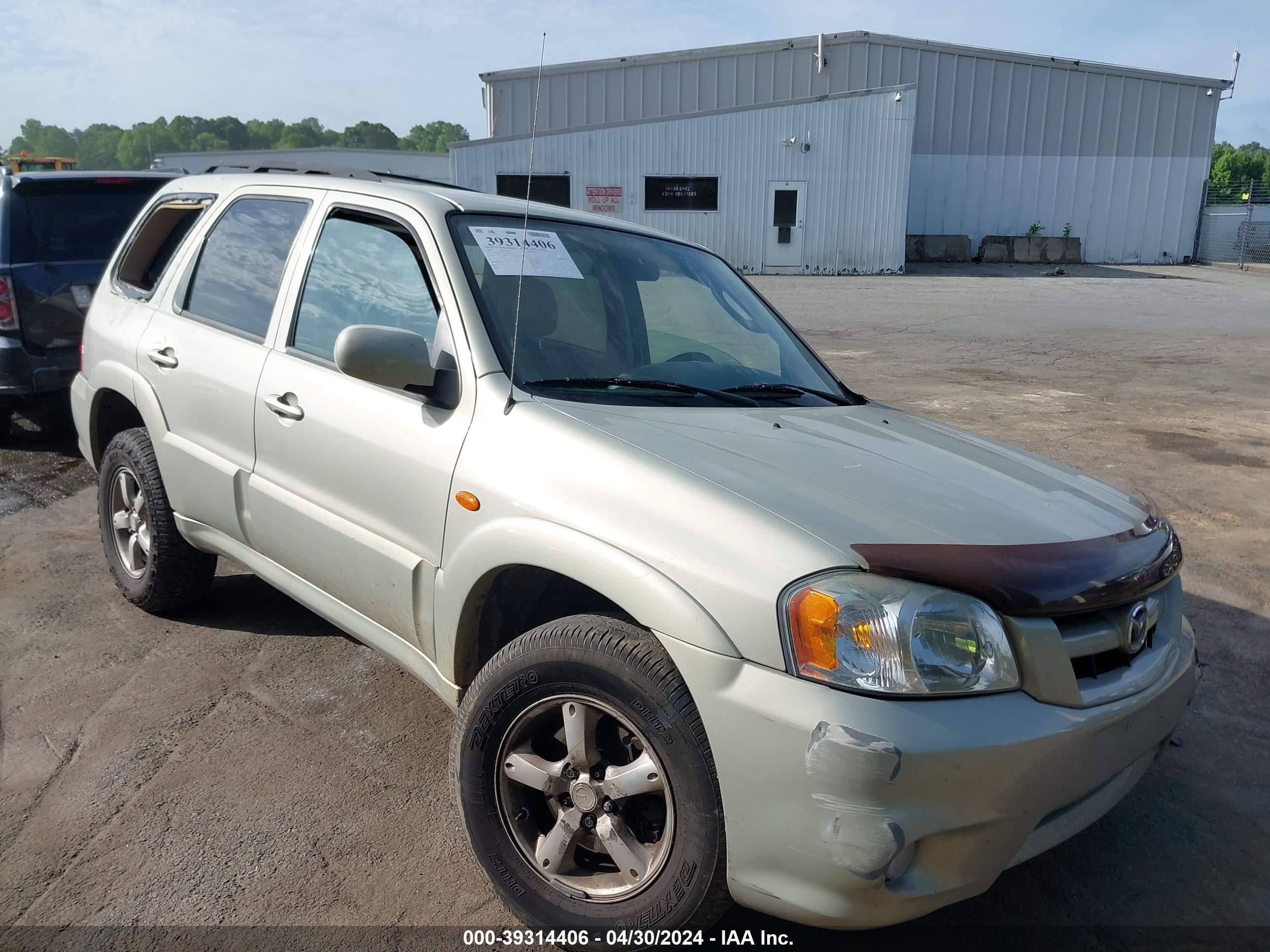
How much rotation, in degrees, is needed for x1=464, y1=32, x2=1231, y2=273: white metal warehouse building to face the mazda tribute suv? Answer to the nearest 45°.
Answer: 0° — it already faces it

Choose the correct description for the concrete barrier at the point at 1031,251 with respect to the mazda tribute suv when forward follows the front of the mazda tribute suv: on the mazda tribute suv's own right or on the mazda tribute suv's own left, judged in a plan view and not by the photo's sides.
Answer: on the mazda tribute suv's own left

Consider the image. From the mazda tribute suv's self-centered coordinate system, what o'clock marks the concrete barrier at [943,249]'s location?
The concrete barrier is roughly at 8 o'clock from the mazda tribute suv.

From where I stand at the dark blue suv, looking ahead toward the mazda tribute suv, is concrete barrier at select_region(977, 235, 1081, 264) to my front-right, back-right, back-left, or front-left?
back-left

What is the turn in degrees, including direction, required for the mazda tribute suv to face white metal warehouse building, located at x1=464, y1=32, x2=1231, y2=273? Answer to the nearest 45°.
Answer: approximately 135° to its left

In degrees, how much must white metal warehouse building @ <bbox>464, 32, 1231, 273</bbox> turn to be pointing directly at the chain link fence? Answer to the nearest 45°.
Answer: approximately 90° to its left

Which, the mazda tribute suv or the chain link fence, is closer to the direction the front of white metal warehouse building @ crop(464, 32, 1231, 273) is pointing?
the mazda tribute suv

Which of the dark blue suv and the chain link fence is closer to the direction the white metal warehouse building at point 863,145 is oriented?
the dark blue suv

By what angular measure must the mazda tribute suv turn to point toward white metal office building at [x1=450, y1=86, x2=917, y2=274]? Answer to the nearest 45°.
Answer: approximately 135° to its left

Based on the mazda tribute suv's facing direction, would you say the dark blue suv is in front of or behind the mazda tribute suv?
behind
